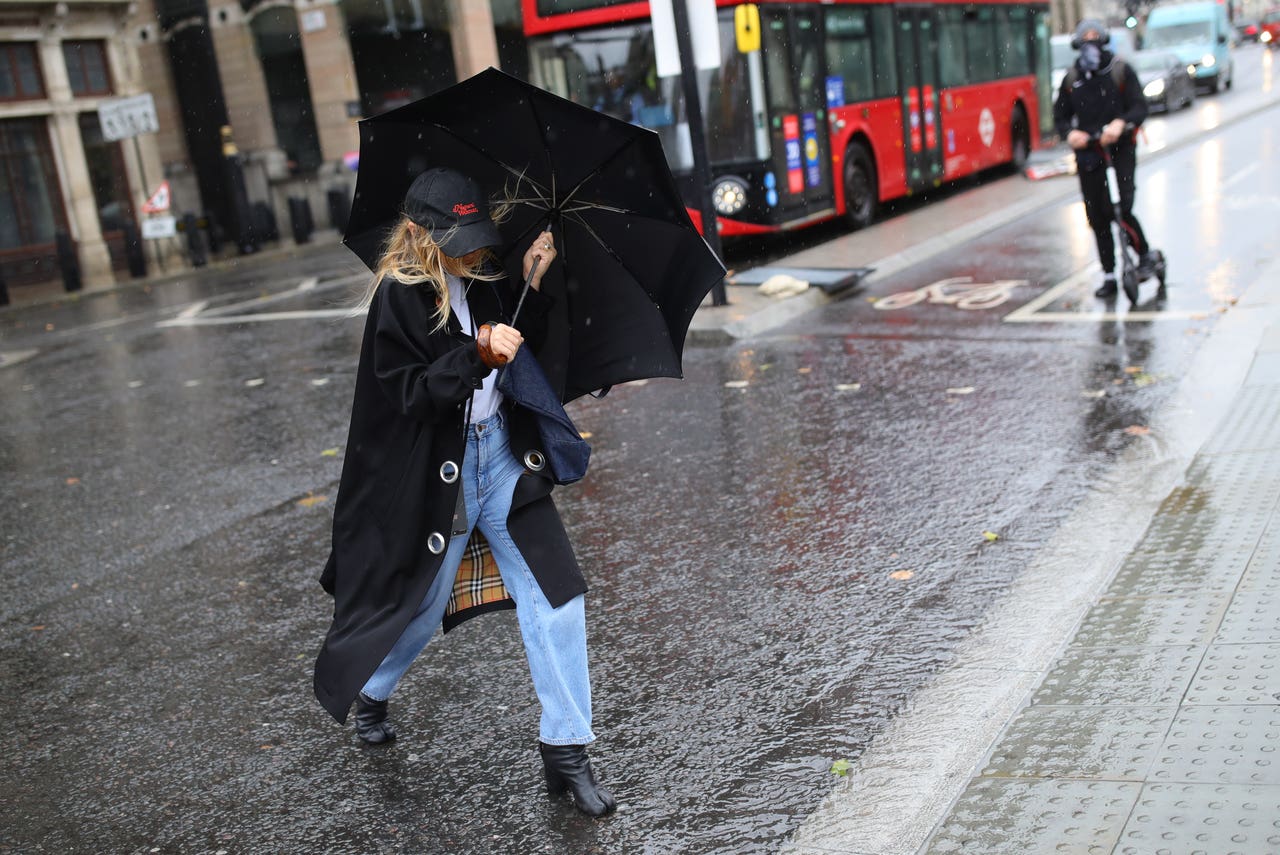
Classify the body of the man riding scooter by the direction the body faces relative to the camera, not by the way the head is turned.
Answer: toward the camera

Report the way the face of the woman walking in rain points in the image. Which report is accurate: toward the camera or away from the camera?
toward the camera

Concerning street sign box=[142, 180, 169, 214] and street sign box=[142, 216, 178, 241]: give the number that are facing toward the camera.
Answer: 2

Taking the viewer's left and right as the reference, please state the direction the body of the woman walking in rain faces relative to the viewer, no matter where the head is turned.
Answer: facing the viewer and to the right of the viewer

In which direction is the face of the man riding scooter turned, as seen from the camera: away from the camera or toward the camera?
toward the camera

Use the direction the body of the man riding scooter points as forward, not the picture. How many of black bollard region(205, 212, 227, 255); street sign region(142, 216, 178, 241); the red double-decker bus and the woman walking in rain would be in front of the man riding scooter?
1

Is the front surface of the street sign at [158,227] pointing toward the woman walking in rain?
yes

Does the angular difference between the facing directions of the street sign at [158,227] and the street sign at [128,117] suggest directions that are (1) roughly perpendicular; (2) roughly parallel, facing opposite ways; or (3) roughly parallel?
roughly parallel

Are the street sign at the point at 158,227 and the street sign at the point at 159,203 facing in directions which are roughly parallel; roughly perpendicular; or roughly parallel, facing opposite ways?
roughly parallel

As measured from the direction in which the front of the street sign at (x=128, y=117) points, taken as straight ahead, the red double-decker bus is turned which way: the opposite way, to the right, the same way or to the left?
to the right
